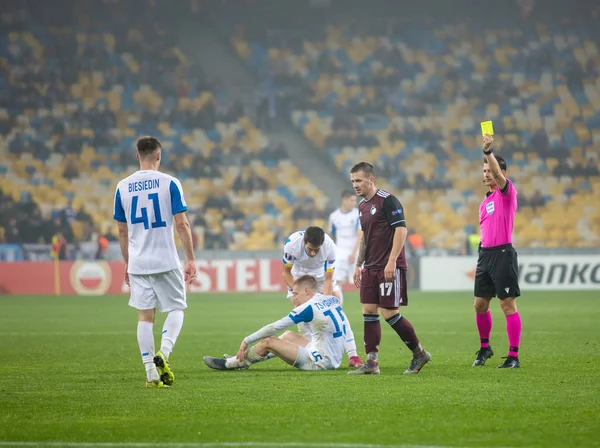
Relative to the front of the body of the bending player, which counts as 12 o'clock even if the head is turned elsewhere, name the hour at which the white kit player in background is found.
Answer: The white kit player in background is roughly at 6 o'clock from the bending player.

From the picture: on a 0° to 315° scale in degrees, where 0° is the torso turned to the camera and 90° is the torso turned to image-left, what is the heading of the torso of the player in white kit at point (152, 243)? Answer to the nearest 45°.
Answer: approximately 180°

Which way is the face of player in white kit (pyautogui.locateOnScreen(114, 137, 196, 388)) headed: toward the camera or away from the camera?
away from the camera

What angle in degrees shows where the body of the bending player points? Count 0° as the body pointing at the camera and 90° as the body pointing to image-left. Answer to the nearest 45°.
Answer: approximately 0°

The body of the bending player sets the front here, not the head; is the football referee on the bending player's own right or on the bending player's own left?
on the bending player's own left

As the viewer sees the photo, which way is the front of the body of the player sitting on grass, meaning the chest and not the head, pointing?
to the viewer's left

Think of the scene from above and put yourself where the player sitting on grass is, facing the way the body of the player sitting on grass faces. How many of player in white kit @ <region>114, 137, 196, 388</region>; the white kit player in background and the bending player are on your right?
2

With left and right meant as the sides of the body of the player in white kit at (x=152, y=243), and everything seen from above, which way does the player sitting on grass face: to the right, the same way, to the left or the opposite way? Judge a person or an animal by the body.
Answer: to the left

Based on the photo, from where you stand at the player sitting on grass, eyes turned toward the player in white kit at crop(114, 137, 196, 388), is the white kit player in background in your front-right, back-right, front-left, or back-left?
back-right

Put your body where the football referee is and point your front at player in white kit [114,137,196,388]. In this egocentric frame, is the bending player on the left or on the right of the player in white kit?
right
